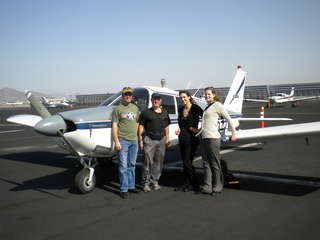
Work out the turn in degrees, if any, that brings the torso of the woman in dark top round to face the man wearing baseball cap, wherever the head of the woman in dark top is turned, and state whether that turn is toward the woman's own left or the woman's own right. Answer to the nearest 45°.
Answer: approximately 45° to the woman's own right

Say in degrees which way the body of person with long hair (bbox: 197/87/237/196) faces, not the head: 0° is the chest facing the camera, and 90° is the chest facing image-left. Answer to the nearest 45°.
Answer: approximately 45°

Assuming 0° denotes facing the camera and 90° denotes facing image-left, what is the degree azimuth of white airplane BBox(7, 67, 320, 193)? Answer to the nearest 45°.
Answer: approximately 45°

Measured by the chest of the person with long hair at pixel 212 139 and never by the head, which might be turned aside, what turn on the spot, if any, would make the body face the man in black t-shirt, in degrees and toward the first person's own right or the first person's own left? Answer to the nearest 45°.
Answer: approximately 45° to the first person's own right

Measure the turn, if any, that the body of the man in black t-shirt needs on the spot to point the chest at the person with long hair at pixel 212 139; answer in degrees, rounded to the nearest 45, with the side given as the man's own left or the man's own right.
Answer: approximately 90° to the man's own left

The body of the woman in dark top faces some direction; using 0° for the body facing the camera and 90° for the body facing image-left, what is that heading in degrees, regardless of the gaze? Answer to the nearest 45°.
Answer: approximately 45°

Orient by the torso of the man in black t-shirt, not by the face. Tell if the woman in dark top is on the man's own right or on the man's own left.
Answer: on the man's own left
